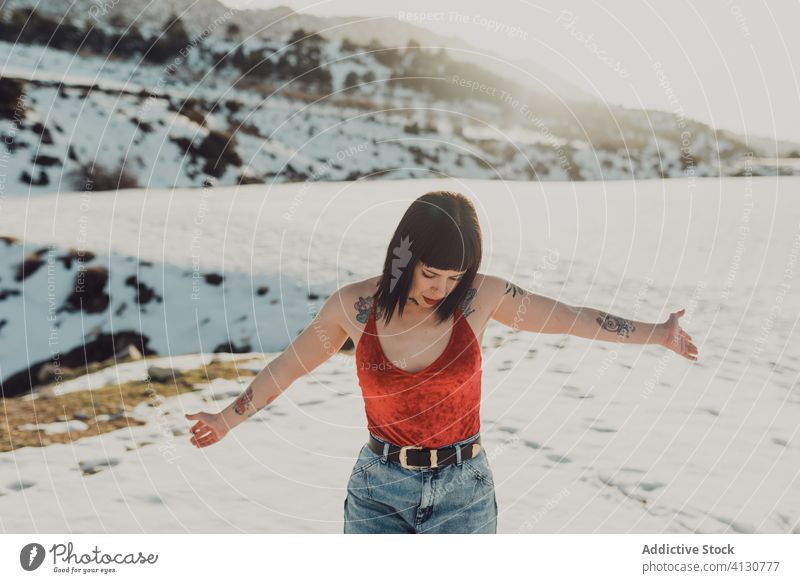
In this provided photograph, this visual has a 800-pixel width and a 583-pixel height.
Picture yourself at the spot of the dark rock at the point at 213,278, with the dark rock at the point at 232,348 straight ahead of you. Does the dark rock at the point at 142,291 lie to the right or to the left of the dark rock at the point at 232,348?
right

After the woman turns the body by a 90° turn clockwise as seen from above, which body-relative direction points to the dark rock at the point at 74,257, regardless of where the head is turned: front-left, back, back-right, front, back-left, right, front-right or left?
front-right

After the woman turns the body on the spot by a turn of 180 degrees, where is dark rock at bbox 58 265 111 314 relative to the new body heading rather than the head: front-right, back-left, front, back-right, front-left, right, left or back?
front-left

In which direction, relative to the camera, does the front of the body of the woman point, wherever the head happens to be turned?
toward the camera

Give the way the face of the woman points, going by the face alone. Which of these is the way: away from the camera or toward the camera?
toward the camera

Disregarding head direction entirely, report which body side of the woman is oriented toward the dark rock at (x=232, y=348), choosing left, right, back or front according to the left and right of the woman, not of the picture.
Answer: back

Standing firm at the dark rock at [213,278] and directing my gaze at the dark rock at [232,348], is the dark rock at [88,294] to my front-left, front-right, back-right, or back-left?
front-right

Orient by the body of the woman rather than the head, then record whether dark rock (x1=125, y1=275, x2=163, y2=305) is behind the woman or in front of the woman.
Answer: behind
